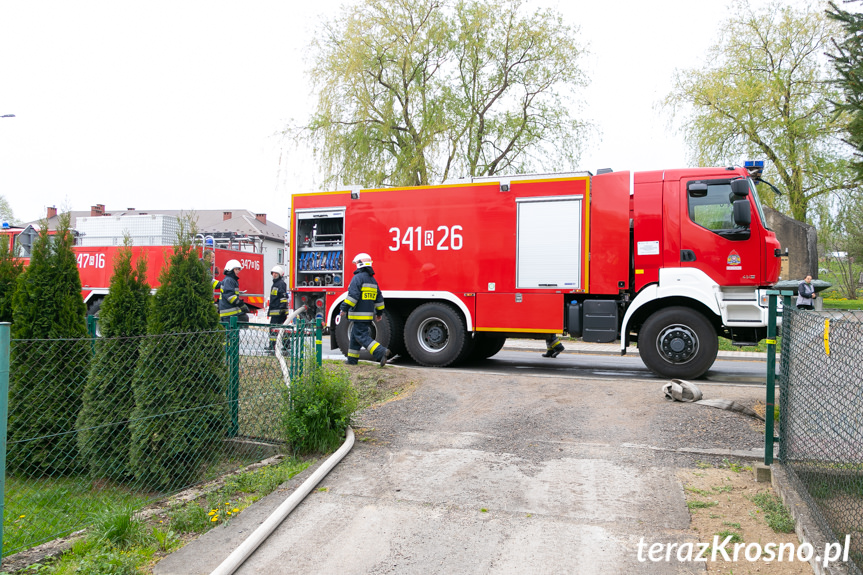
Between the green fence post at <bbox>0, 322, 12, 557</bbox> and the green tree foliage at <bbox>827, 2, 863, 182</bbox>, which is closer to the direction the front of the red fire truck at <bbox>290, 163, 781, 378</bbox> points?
the green tree foliage

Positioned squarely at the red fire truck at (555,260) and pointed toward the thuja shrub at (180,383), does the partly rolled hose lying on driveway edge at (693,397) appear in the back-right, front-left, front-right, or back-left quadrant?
front-left

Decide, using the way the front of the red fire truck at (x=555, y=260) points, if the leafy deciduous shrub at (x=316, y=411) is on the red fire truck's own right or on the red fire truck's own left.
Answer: on the red fire truck's own right

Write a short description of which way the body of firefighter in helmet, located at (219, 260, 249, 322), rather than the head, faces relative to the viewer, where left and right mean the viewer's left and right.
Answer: facing to the right of the viewer

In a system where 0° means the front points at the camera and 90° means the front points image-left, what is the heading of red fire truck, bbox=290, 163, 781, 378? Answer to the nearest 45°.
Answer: approximately 270°

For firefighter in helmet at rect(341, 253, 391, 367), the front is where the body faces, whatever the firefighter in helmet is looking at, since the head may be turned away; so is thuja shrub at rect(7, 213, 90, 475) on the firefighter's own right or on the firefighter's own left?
on the firefighter's own left

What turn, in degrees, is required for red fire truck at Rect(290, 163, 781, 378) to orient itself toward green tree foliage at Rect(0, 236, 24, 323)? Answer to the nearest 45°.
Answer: approximately 135° to its right

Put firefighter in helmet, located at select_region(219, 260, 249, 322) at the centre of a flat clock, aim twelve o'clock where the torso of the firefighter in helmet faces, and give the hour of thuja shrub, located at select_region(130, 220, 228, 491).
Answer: The thuja shrub is roughly at 3 o'clock from the firefighter in helmet.

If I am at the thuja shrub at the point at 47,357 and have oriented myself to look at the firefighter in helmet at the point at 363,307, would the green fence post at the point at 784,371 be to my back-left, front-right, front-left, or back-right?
front-right
